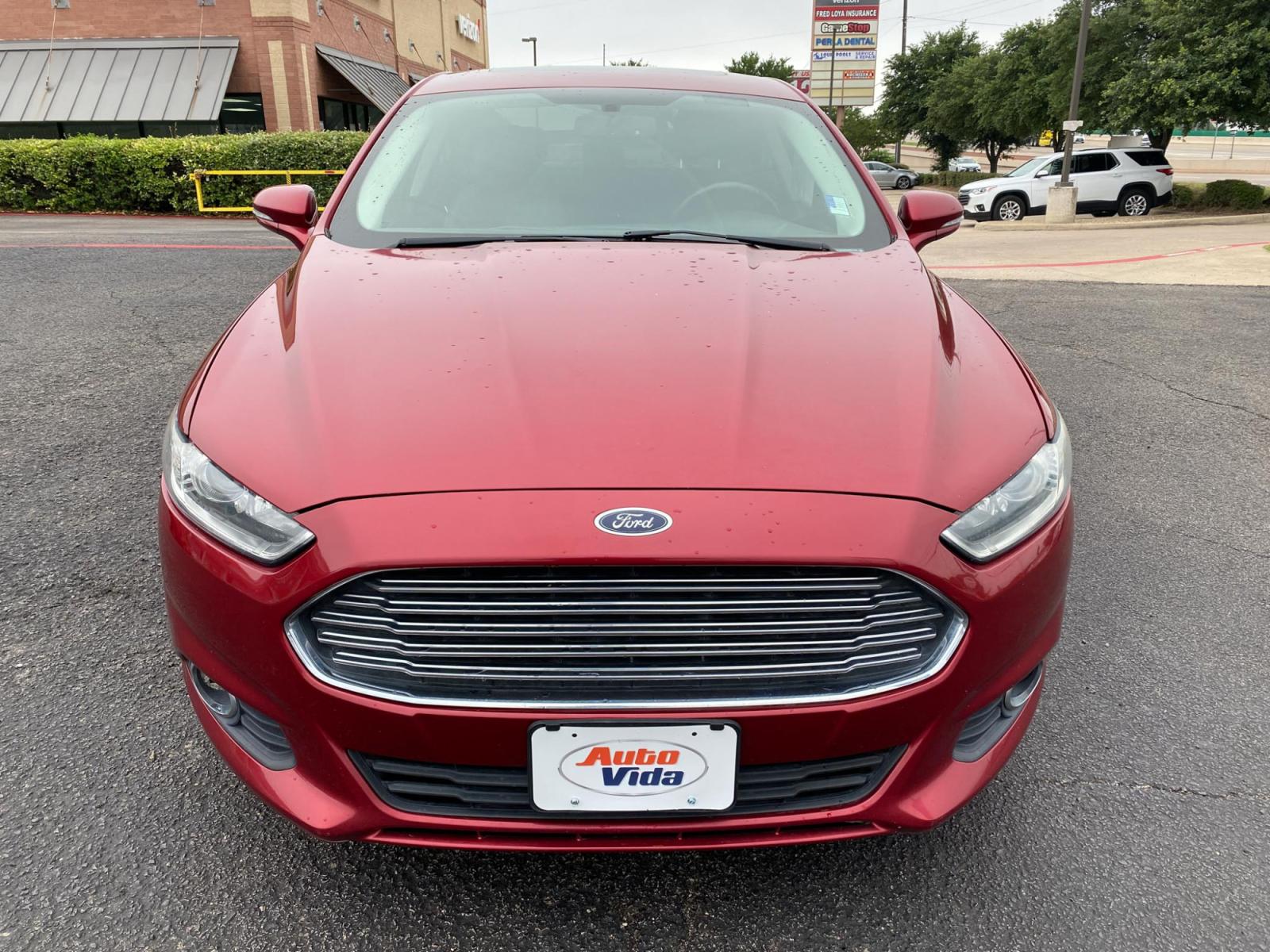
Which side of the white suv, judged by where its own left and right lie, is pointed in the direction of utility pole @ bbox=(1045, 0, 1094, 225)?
left

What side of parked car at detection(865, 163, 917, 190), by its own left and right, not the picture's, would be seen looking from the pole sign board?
left

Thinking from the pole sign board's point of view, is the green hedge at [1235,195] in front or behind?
in front

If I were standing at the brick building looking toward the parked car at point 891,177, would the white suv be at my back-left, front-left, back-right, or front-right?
front-right

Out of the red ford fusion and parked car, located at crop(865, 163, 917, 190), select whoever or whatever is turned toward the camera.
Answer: the red ford fusion

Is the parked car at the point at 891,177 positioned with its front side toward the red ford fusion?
no

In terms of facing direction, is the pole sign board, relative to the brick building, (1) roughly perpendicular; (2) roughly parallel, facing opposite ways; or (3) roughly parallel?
roughly perpendicular

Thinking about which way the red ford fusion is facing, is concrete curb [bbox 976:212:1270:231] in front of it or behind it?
behind

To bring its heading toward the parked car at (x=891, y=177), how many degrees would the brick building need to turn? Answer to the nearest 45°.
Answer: approximately 45° to its left

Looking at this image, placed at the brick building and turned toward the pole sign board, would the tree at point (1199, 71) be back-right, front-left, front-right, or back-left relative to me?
front-right

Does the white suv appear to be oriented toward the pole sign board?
no

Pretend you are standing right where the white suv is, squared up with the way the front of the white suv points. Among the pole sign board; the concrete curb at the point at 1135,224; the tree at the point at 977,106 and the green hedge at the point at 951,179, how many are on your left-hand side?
1

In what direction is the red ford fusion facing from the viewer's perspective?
toward the camera

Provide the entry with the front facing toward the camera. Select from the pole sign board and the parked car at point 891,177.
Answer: the pole sign board

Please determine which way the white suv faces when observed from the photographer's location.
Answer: facing to the left of the viewer

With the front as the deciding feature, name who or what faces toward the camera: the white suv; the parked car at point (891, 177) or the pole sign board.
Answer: the pole sign board

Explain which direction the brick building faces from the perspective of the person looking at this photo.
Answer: facing the viewer and to the right of the viewer
